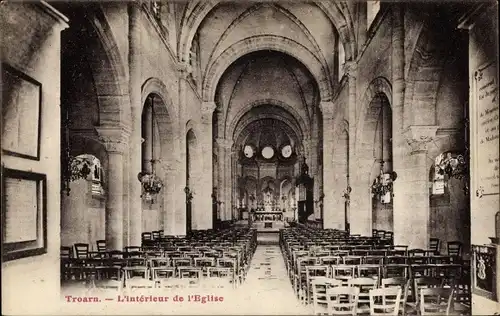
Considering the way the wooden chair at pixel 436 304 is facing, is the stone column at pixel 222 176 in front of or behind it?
in front

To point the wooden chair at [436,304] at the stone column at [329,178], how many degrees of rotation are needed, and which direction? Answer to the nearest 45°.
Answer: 0° — it already faces it

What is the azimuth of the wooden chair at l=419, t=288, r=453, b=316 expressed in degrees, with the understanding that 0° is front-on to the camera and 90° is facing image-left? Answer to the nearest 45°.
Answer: approximately 180°

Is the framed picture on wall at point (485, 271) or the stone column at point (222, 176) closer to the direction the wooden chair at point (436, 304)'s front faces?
the stone column

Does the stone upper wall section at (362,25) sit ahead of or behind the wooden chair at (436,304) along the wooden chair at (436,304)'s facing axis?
ahead

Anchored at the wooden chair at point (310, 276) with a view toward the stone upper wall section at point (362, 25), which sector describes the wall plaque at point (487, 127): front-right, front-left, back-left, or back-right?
back-right
